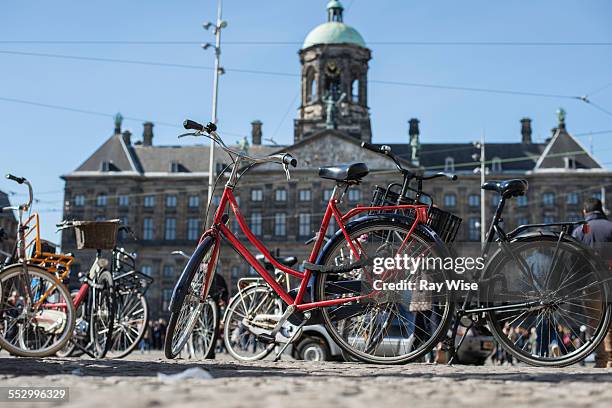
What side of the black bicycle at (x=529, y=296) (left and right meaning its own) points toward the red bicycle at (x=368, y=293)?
front

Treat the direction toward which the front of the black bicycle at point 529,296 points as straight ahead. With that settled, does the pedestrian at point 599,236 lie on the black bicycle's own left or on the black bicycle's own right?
on the black bicycle's own right

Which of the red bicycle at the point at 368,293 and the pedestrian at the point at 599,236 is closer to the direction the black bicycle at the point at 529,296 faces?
the red bicycle

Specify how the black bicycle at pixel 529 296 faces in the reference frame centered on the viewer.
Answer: facing to the left of the viewer
